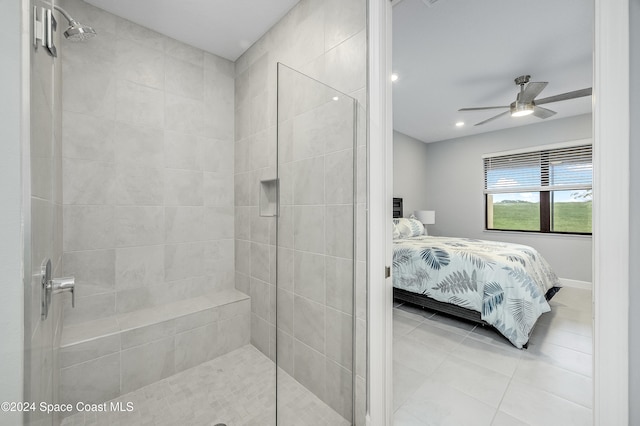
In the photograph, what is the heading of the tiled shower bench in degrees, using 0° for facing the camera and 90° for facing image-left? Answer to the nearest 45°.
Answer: approximately 315°

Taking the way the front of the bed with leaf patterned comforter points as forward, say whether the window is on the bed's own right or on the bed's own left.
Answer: on the bed's own left

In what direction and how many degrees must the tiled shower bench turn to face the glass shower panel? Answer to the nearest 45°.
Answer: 0° — it already faces it

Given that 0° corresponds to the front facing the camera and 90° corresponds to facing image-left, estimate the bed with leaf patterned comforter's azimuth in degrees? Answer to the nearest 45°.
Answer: approximately 315°
